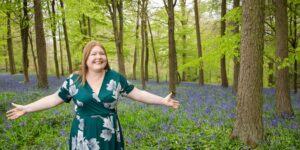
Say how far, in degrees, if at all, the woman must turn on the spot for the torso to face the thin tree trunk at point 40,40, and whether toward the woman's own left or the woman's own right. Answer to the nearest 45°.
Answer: approximately 180°

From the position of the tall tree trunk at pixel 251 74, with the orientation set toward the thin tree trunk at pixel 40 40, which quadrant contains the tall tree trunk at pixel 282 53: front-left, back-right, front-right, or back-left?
front-right

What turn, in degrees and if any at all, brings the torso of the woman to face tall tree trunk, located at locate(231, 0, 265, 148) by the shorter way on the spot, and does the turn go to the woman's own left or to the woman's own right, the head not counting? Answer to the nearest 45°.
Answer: approximately 135° to the woman's own left

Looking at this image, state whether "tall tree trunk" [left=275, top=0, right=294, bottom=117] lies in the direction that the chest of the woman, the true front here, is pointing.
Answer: no

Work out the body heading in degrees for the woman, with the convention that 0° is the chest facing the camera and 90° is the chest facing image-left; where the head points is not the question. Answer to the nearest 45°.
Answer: approximately 0°

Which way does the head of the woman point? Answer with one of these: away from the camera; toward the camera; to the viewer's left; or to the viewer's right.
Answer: toward the camera
